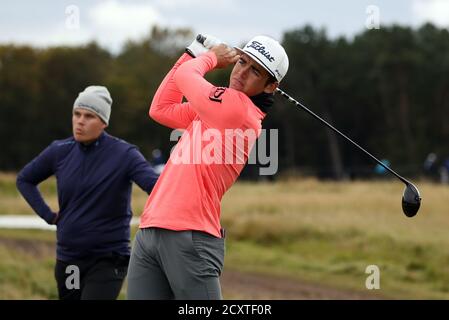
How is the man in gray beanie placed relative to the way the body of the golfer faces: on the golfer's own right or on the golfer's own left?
on the golfer's own right

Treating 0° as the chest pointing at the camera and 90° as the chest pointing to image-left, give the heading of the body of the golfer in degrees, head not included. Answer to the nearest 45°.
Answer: approximately 45°
